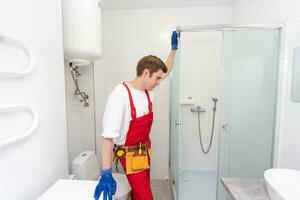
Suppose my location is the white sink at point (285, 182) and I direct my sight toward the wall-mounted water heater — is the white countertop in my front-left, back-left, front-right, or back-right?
front-left

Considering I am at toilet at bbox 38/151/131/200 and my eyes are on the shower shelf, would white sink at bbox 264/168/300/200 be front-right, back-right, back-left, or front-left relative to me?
front-right

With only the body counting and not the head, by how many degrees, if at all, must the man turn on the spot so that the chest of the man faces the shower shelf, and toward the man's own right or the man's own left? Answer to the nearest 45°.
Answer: approximately 90° to the man's own left

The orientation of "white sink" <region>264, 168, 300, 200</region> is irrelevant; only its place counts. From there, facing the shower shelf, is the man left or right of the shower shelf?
left

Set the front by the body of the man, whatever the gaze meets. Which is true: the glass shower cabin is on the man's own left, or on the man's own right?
on the man's own left

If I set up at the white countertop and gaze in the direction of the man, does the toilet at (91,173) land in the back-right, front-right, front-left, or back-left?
front-left

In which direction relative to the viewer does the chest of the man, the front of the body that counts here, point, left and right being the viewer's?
facing the viewer and to the right of the viewer

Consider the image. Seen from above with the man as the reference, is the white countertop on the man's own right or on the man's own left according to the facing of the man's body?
on the man's own right
